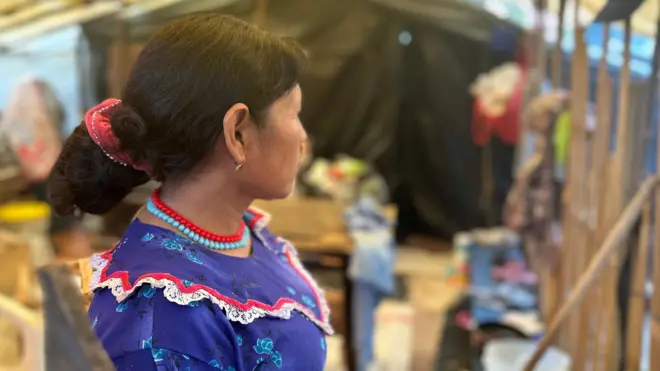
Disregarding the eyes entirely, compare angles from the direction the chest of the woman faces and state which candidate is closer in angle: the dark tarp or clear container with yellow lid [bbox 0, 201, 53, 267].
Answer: the dark tarp

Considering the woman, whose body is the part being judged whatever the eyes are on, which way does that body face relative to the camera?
to the viewer's right

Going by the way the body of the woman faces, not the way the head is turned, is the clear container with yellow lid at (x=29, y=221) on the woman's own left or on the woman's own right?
on the woman's own left

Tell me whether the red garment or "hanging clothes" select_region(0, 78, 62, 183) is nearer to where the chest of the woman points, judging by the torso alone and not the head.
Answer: the red garment

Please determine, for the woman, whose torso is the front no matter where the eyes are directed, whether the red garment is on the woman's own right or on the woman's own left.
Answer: on the woman's own left

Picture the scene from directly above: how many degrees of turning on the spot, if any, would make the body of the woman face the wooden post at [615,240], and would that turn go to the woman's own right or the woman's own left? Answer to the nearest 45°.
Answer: approximately 45° to the woman's own left

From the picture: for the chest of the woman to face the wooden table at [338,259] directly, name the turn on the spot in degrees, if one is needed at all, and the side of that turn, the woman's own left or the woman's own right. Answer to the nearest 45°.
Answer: approximately 90° to the woman's own left
